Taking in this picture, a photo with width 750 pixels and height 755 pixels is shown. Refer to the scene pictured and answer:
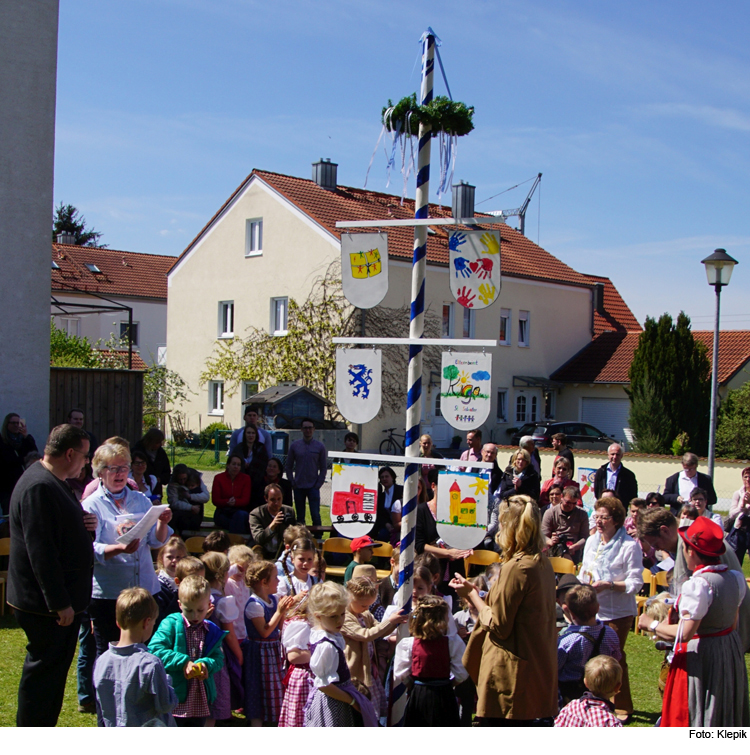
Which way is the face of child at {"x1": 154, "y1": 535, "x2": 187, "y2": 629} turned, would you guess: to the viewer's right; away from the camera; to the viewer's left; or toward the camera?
toward the camera

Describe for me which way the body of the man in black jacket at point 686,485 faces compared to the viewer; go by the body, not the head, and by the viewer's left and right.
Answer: facing the viewer

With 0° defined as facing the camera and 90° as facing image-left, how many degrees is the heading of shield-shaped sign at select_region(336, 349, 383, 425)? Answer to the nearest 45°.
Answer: approximately 0°

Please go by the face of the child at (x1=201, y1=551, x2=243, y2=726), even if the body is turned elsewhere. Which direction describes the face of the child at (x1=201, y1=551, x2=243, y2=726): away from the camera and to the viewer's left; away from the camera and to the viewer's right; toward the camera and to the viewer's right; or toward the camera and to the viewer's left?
away from the camera and to the viewer's right

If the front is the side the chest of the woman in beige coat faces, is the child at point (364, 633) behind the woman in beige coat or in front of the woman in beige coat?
in front

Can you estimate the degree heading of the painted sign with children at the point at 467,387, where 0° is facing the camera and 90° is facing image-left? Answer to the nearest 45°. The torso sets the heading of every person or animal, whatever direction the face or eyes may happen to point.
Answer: approximately 0°

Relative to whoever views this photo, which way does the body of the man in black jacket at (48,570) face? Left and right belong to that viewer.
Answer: facing to the right of the viewer

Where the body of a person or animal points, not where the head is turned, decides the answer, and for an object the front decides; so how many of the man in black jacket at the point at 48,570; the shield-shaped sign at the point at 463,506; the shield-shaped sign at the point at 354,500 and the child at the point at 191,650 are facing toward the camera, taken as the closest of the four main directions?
3

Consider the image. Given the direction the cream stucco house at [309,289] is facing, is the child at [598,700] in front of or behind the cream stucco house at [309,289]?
in front

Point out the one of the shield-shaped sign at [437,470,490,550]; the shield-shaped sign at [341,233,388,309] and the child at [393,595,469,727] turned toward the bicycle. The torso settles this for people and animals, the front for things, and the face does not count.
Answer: the child

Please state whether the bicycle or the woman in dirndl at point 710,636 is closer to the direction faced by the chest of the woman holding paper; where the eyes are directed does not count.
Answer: the woman in dirndl

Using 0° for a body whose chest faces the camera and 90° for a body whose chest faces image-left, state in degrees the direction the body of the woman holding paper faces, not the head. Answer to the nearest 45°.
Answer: approximately 315°

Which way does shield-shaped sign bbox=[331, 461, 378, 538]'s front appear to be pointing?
toward the camera

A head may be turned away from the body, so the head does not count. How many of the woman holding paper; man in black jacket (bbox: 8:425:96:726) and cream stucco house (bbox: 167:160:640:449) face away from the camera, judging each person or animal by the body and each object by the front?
0

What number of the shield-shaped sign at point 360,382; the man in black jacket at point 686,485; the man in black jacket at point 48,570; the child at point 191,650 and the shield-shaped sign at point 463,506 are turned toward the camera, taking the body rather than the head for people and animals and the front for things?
4

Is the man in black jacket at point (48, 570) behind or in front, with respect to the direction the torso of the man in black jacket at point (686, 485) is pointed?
in front
